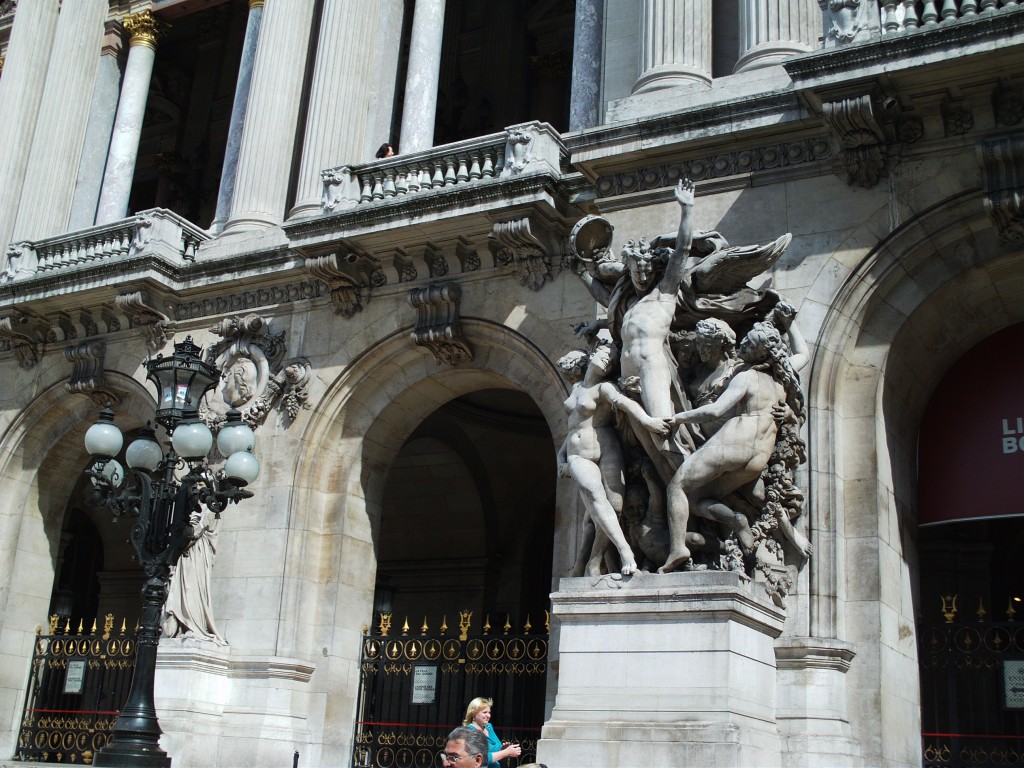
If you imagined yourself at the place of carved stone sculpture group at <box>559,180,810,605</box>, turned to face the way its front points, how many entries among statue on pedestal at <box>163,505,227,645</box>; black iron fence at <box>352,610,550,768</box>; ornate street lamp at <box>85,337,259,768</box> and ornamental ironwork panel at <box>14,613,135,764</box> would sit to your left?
0

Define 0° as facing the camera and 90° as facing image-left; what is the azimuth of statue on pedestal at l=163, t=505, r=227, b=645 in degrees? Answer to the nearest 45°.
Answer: approximately 45°

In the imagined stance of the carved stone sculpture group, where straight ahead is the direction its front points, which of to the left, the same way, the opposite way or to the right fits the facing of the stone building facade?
the same way

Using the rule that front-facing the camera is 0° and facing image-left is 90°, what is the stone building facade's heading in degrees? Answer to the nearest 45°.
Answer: approximately 45°

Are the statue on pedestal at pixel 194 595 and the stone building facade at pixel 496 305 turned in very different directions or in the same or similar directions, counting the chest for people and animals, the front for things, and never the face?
same or similar directions

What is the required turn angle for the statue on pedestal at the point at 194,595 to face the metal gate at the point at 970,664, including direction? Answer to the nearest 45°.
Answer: approximately 90° to its left

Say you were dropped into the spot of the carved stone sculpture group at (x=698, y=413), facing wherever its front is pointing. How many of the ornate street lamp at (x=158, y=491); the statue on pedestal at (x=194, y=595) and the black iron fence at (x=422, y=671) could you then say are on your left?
0

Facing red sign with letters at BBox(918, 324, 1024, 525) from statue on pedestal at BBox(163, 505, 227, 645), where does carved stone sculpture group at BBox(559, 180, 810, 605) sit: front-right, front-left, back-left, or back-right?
front-right

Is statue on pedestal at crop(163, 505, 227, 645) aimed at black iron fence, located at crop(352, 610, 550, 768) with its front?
no

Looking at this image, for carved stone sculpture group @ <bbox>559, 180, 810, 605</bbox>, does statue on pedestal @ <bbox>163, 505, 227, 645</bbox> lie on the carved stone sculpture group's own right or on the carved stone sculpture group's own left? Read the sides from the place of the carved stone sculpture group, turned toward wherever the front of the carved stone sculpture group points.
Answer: on the carved stone sculpture group's own right

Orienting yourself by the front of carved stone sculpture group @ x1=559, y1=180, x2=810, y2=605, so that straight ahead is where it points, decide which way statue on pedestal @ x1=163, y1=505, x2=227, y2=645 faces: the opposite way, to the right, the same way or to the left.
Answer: the same way

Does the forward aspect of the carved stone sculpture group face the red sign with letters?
no

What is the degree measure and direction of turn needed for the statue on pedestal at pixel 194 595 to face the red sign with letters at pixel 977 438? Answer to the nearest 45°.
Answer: approximately 90° to its left

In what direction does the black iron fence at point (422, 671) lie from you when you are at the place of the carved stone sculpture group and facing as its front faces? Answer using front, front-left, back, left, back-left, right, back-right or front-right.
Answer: right

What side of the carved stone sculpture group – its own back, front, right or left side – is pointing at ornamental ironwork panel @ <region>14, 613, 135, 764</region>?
right

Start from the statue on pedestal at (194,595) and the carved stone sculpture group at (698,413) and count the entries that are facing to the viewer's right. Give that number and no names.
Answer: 0
